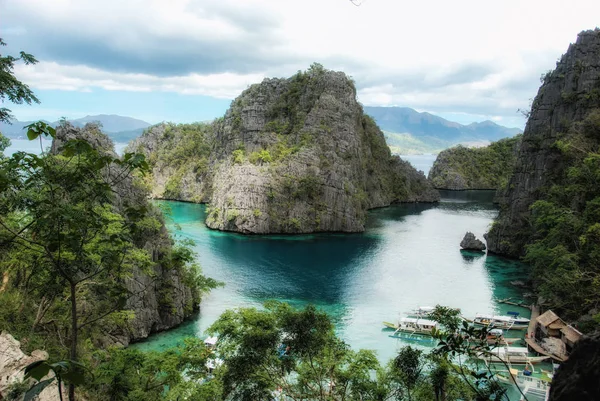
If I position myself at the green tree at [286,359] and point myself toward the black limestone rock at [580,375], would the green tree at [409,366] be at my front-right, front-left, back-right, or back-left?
front-left

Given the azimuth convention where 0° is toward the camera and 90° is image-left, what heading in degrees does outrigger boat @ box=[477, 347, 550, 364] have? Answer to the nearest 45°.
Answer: approximately 270°

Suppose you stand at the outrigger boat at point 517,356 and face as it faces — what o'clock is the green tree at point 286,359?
The green tree is roughly at 4 o'clock from the outrigger boat.

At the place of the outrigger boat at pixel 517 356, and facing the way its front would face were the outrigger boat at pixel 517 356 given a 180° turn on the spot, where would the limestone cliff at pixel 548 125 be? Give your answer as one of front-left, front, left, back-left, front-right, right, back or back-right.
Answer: right

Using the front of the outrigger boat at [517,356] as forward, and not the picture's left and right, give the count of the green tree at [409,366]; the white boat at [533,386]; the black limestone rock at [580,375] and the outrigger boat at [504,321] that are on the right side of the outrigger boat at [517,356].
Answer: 3

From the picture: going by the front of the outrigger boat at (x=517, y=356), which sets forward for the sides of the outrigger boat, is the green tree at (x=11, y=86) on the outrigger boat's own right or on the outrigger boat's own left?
on the outrigger boat's own right
